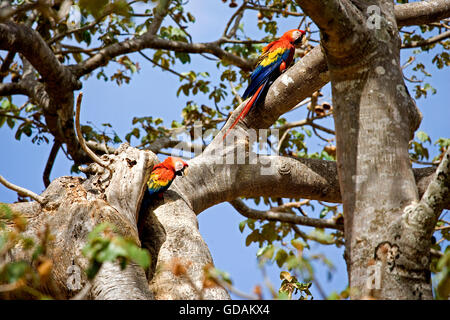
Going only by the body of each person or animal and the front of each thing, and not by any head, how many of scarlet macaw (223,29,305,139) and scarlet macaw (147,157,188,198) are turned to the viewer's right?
2

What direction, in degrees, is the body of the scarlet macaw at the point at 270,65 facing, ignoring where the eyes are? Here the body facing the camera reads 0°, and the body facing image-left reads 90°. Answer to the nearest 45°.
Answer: approximately 270°

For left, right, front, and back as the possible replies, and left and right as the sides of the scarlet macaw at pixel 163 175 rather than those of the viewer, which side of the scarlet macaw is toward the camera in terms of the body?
right

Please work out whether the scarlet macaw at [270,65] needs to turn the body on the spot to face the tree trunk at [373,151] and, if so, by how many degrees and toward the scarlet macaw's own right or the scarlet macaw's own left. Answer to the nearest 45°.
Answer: approximately 90° to the scarlet macaw's own right

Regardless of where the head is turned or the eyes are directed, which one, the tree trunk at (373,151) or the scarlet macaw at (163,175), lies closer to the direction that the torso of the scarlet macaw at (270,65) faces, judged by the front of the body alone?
the tree trunk
